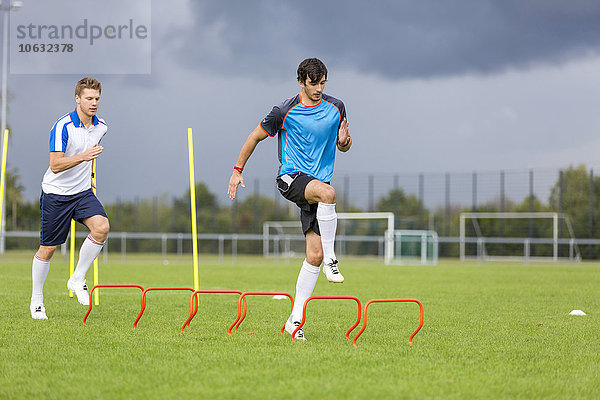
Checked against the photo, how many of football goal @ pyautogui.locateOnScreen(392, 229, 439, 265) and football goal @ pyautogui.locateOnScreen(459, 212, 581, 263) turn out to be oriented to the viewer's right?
0

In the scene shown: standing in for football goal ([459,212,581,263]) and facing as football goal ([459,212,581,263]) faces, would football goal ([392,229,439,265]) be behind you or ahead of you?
ahead

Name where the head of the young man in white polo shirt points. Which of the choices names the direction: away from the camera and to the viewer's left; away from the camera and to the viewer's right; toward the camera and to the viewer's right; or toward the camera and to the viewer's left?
toward the camera and to the viewer's right

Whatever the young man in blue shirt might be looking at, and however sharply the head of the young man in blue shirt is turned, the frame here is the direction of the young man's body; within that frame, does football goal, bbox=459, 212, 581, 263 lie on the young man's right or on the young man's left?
on the young man's left

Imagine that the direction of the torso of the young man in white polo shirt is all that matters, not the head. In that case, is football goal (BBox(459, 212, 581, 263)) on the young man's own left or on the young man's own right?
on the young man's own left

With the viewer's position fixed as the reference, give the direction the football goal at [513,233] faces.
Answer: facing the viewer and to the left of the viewer

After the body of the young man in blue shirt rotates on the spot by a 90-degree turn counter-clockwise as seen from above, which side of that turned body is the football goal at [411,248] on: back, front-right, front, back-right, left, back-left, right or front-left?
front-left

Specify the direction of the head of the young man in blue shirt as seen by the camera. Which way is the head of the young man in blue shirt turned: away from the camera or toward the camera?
toward the camera

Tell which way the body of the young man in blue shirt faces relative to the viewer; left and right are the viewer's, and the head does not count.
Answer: facing the viewer and to the right of the viewer

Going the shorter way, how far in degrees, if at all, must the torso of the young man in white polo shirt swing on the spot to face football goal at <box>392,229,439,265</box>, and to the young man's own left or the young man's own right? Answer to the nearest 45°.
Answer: approximately 90° to the young man's own left

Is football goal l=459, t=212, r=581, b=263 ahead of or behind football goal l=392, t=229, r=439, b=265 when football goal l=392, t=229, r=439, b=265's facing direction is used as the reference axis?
behind

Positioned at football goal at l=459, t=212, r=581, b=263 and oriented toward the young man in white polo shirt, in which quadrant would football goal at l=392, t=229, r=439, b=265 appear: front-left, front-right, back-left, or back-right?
front-right
